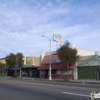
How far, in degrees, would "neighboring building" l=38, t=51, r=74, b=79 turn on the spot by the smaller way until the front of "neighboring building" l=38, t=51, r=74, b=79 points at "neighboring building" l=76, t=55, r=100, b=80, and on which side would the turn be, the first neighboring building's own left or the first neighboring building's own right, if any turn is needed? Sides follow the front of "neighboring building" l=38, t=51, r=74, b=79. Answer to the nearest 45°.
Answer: approximately 45° to the first neighboring building's own left

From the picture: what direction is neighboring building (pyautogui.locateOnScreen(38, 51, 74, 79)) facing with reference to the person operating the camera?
facing the viewer

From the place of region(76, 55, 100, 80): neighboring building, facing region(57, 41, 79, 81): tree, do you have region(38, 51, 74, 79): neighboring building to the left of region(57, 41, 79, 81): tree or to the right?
right

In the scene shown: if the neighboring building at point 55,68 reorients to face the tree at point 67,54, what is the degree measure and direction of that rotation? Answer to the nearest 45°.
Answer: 0° — it already faces it
